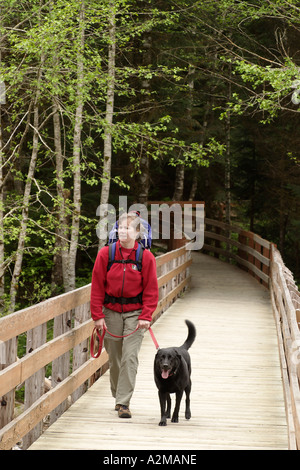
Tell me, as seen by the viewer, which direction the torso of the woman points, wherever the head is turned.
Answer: toward the camera

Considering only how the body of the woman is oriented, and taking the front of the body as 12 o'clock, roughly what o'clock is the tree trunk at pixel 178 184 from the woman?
The tree trunk is roughly at 6 o'clock from the woman.

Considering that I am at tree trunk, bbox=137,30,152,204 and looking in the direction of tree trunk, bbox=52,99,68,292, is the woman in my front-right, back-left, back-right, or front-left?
front-left

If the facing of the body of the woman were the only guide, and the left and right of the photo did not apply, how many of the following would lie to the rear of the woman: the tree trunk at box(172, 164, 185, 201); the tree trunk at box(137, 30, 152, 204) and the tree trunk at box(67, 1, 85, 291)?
3

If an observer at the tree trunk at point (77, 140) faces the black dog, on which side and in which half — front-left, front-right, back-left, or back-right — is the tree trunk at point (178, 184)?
back-left

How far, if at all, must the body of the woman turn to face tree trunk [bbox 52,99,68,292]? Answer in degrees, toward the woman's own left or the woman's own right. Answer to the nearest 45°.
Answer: approximately 180°

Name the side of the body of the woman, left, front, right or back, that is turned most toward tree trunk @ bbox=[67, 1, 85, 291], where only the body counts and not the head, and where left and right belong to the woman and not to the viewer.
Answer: back

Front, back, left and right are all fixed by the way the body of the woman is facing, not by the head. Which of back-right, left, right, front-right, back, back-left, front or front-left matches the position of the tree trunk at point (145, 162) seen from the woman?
back
